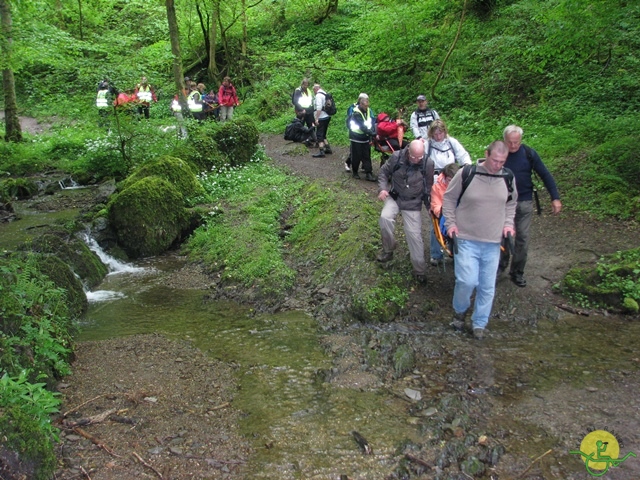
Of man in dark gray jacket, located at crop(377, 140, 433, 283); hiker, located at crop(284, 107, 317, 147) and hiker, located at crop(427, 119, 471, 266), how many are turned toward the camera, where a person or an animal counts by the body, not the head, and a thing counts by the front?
2

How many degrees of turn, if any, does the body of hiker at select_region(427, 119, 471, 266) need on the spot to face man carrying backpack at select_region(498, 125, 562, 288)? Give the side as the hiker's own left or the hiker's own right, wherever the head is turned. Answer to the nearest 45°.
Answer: approximately 45° to the hiker's own left

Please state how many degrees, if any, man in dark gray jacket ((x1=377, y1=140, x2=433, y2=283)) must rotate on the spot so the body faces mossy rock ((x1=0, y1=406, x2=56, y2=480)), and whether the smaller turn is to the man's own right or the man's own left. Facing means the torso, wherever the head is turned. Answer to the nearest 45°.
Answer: approximately 45° to the man's own right

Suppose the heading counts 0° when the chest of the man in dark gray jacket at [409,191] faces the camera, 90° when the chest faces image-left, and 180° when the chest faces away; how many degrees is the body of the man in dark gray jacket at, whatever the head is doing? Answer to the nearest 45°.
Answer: approximately 0°

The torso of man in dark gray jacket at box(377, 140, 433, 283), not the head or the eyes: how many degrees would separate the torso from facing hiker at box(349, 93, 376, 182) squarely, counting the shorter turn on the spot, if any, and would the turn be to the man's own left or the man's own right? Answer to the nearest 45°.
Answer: approximately 180°

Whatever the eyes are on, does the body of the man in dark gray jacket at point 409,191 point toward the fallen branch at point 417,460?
yes

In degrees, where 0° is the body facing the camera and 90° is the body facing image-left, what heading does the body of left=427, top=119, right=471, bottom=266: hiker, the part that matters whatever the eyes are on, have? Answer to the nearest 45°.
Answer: approximately 0°
